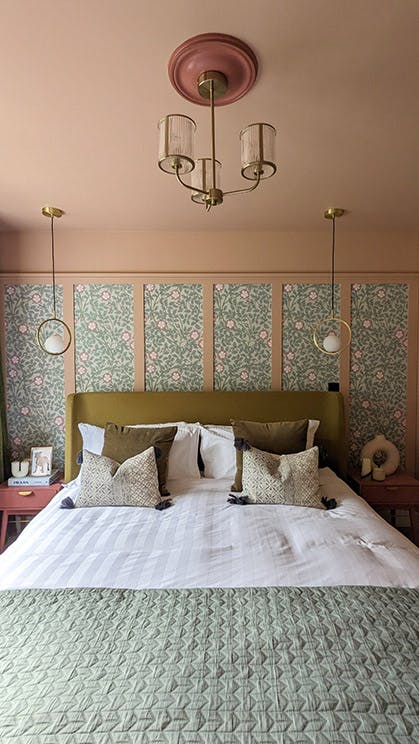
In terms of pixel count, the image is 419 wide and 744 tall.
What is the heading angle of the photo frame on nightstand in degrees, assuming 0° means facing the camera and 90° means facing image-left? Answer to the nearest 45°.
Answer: approximately 0°

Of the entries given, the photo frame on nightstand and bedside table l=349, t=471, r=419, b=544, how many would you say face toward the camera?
2

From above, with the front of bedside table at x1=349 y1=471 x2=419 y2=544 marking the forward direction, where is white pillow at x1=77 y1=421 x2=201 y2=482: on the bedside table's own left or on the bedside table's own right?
on the bedside table's own right

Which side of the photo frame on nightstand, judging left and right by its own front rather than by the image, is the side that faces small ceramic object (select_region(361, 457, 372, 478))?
left

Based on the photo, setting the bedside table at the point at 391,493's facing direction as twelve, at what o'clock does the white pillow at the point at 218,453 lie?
The white pillow is roughly at 2 o'clock from the bedside table.

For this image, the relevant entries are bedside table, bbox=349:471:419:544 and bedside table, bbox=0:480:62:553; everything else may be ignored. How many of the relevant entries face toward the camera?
2
